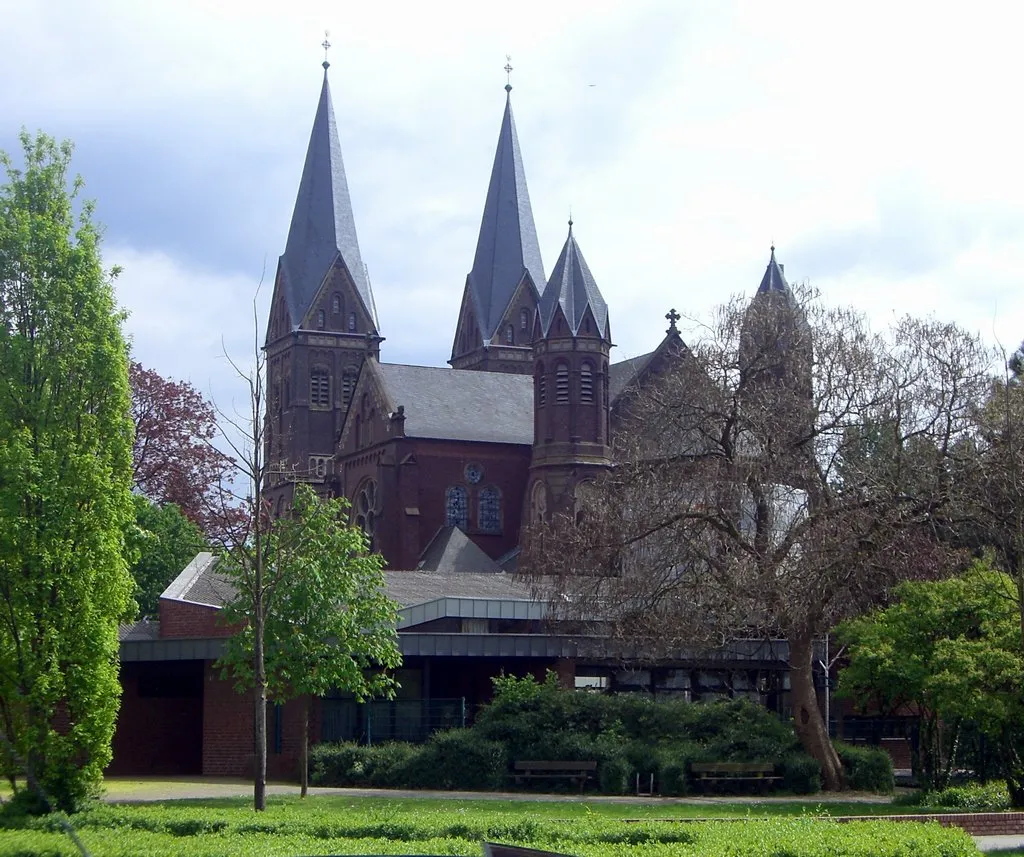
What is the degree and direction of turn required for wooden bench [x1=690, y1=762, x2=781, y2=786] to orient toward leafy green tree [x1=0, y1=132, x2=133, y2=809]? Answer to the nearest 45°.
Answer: approximately 45° to its right

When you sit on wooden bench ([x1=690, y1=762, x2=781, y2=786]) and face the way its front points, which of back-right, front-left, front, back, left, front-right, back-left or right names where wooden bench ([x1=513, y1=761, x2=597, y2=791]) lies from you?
right

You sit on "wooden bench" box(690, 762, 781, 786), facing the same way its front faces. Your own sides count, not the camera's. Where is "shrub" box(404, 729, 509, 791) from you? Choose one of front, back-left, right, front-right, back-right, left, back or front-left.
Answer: right

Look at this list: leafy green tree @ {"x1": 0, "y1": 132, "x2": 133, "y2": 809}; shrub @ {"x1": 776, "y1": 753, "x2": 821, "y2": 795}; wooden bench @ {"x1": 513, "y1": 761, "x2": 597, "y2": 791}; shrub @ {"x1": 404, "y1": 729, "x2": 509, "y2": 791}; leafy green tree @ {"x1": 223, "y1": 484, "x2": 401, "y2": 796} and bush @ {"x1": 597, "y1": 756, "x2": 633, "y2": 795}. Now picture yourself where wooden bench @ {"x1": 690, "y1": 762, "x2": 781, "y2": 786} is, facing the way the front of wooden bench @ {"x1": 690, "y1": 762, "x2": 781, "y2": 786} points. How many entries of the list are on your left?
1

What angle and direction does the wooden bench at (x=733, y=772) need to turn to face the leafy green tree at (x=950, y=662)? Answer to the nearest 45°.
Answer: approximately 45° to its left

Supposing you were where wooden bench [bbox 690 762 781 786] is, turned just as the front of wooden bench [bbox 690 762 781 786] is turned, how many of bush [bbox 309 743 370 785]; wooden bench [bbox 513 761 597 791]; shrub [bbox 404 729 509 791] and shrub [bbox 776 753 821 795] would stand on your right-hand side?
3

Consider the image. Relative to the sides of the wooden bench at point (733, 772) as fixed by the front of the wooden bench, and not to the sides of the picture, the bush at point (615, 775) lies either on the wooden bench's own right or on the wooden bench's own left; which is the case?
on the wooden bench's own right

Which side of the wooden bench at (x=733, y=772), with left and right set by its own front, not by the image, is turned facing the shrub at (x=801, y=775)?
left

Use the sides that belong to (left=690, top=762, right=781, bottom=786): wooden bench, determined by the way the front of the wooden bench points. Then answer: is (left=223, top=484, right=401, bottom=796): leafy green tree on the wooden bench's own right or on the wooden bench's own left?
on the wooden bench's own right

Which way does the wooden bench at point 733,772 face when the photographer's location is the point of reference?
facing the viewer

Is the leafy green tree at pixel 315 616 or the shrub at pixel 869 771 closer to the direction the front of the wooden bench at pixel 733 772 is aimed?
the leafy green tree

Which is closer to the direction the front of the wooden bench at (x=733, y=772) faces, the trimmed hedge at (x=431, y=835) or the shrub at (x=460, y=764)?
the trimmed hedge

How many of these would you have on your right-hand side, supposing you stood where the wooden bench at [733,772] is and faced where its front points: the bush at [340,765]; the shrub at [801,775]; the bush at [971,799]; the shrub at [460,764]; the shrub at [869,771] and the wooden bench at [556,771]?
3

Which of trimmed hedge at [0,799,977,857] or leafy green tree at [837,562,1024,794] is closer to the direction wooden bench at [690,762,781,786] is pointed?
the trimmed hedge

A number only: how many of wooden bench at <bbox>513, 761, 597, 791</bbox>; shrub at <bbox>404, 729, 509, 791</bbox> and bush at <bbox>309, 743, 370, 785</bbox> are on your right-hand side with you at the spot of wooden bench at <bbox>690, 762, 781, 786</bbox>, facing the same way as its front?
3
